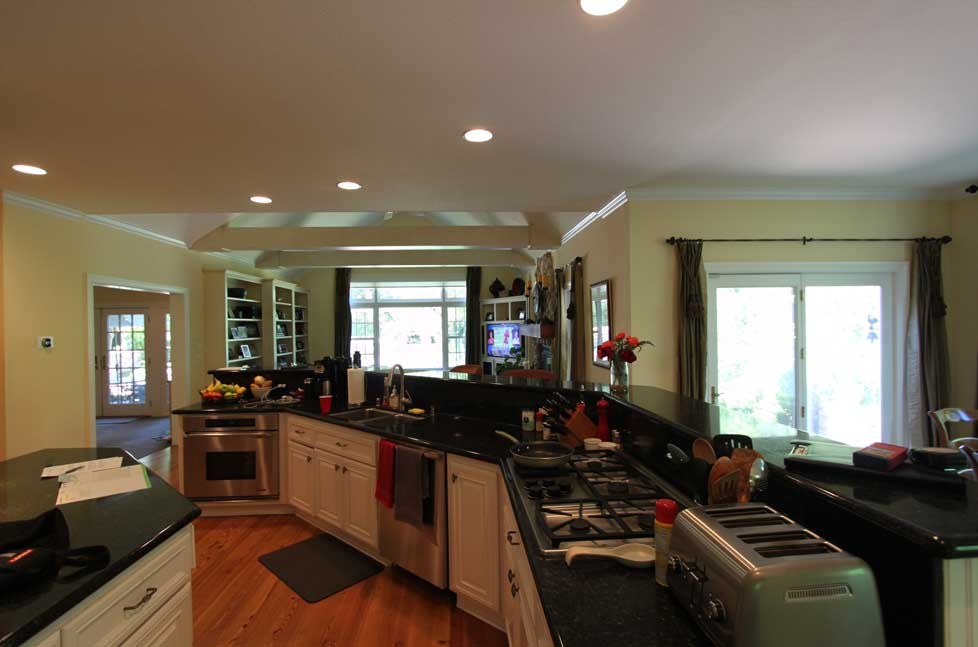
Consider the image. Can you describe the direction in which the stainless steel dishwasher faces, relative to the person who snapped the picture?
facing the viewer and to the left of the viewer

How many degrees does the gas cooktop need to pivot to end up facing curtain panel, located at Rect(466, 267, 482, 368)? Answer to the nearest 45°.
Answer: approximately 90° to its right

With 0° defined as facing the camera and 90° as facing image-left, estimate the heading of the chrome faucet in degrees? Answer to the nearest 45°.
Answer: approximately 45°

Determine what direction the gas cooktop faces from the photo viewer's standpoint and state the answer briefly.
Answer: facing to the left of the viewer

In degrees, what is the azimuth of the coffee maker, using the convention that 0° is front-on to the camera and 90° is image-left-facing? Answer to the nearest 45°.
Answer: approximately 45°

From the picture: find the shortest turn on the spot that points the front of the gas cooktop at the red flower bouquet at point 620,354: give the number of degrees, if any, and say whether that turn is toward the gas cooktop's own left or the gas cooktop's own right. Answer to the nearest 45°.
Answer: approximately 90° to the gas cooktop's own right

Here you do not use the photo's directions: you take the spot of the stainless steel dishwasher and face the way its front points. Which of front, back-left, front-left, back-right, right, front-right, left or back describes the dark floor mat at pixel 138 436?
right

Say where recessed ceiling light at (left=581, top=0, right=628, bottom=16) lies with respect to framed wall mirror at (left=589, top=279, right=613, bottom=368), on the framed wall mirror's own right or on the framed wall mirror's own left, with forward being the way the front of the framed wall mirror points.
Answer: on the framed wall mirror's own left

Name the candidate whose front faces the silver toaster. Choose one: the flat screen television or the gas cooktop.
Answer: the flat screen television

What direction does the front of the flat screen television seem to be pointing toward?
toward the camera

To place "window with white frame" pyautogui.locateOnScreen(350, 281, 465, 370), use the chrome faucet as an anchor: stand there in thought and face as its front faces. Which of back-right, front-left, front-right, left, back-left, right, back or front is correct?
back-right

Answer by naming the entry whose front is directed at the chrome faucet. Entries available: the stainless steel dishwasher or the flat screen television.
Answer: the flat screen television

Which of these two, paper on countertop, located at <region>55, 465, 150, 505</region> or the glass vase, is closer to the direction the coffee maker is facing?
the paper on countertop
